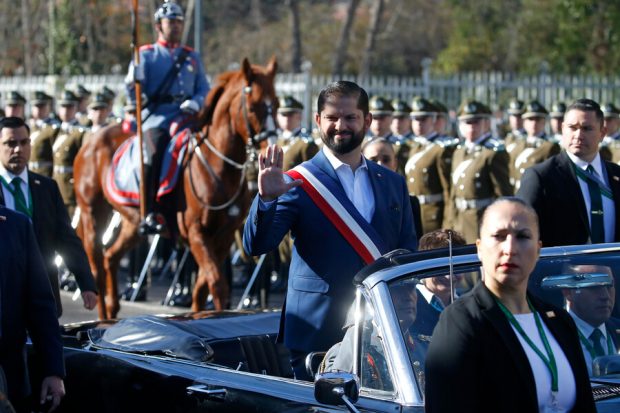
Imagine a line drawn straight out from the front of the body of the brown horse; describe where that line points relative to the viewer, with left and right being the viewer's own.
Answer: facing the viewer and to the right of the viewer

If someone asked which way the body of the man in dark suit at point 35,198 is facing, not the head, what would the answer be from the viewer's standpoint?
toward the camera

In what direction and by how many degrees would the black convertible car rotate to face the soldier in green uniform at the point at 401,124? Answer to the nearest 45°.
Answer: approximately 135° to its left

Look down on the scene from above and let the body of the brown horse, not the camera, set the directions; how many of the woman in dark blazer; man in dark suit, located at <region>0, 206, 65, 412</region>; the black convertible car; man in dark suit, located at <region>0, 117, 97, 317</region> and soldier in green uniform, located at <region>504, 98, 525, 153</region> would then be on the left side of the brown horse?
1

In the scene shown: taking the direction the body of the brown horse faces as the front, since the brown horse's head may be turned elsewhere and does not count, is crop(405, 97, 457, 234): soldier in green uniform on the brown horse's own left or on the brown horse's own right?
on the brown horse's own left

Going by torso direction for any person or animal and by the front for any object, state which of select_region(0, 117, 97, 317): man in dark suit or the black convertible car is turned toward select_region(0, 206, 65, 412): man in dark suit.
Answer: select_region(0, 117, 97, 317): man in dark suit

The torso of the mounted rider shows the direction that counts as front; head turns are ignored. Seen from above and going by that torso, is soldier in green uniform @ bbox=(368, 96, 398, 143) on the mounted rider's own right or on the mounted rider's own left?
on the mounted rider's own left

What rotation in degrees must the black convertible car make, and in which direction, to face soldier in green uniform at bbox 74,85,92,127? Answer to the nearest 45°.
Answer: approximately 135° to its left

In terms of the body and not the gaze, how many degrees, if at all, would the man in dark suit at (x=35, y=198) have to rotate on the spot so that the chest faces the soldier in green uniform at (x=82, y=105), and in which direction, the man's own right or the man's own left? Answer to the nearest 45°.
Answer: approximately 180°
